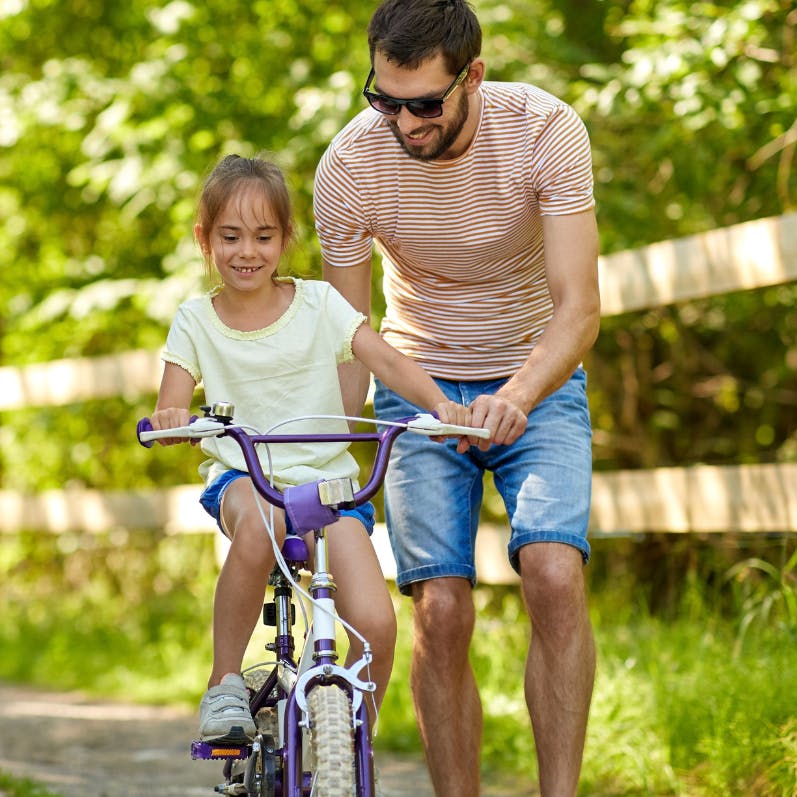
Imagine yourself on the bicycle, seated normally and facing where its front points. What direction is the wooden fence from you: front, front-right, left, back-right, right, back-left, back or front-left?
back-left

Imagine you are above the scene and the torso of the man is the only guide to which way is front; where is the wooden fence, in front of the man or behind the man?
behind
